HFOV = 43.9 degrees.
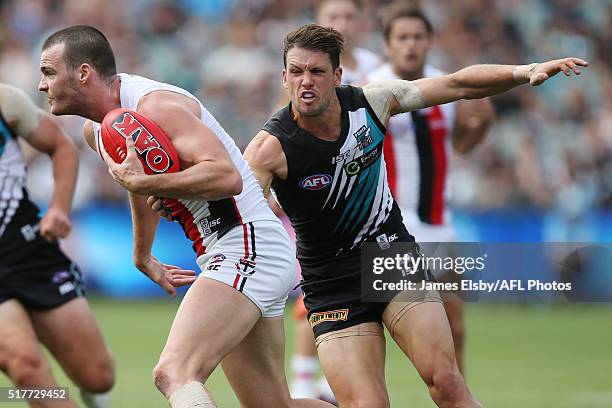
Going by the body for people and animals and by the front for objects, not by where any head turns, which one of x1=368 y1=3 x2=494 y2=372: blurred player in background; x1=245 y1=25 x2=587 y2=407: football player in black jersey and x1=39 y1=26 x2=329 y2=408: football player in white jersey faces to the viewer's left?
the football player in white jersey

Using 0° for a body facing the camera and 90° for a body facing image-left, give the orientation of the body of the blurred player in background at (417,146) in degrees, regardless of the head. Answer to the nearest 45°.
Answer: approximately 0°

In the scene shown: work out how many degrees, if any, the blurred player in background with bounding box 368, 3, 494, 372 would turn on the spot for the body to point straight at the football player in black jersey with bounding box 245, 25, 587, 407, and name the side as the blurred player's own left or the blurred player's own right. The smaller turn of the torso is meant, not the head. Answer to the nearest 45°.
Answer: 0° — they already face them

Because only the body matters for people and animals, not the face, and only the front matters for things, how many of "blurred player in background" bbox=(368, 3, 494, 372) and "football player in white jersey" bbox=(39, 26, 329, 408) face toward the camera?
1

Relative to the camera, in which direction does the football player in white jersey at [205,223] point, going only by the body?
to the viewer's left

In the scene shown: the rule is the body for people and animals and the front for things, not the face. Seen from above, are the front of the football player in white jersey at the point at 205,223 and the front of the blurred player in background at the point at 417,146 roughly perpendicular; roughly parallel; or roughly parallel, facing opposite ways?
roughly perpendicular

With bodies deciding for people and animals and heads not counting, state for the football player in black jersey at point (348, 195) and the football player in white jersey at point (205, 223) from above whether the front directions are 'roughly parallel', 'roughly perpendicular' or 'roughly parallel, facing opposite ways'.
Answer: roughly perpendicular

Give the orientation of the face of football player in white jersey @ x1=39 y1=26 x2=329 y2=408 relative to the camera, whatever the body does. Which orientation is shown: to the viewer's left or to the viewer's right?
to the viewer's left

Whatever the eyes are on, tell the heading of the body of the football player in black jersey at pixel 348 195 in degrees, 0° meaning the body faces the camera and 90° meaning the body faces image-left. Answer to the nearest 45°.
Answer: approximately 0°

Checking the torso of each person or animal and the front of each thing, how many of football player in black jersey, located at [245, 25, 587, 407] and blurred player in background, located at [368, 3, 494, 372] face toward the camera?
2

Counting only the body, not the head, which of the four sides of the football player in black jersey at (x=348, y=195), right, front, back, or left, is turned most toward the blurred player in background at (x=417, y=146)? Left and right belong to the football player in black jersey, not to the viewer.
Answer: back

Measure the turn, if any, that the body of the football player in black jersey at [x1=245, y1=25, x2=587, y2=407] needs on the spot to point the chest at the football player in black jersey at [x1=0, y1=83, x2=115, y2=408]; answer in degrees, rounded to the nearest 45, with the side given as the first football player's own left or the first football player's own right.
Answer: approximately 90° to the first football player's own right

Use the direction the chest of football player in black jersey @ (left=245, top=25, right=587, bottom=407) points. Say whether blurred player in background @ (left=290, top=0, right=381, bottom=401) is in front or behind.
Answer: behind

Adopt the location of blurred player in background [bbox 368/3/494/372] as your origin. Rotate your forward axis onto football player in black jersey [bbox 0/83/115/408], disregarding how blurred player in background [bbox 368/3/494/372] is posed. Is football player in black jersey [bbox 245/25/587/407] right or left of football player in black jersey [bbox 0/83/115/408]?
left
